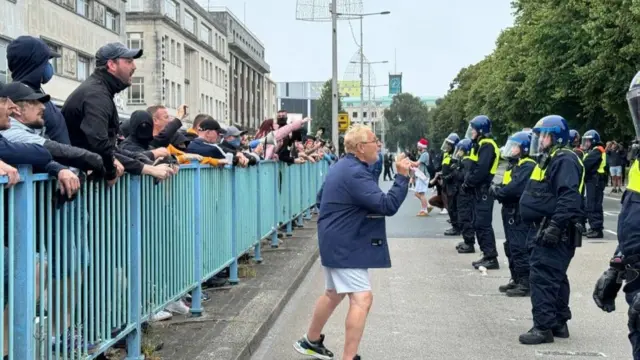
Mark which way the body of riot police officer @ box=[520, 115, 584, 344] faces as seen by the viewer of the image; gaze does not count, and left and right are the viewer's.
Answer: facing to the left of the viewer

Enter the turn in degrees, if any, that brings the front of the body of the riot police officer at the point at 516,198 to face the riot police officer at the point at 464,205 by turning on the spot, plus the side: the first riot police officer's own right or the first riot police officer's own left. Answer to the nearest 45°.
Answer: approximately 90° to the first riot police officer's own right

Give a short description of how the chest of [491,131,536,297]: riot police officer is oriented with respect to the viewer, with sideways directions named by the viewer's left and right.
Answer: facing to the left of the viewer

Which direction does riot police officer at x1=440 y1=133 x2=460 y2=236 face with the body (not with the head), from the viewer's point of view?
to the viewer's left

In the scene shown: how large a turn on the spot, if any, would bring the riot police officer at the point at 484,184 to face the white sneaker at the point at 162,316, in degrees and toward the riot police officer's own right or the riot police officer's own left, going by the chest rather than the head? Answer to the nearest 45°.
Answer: approximately 45° to the riot police officer's own left

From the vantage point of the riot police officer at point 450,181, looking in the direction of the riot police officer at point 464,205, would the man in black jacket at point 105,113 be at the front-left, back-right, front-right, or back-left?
front-right

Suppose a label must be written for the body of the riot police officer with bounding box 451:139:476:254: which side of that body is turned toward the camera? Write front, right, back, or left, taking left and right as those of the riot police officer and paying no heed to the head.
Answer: left

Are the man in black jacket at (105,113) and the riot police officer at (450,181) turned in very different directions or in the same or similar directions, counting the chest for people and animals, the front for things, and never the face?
very different directions

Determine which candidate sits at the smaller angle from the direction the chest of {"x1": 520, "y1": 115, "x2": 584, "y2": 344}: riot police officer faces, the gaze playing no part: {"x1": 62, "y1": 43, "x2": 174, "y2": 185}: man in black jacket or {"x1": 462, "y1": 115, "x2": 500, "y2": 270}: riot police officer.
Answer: the man in black jacket

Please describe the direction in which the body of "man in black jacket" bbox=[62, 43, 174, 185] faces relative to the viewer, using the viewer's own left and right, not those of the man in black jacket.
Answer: facing to the right of the viewer

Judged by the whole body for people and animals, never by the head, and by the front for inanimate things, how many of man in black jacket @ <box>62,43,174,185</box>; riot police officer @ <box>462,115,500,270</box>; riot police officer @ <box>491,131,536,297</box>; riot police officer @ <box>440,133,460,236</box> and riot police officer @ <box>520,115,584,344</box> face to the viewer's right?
1

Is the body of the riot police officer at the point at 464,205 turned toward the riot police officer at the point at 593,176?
no

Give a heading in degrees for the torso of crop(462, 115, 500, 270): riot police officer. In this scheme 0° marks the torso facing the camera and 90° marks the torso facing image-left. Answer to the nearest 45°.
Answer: approximately 90°

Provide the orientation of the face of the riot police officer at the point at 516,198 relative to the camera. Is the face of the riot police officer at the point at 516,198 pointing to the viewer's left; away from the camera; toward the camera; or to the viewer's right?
to the viewer's left

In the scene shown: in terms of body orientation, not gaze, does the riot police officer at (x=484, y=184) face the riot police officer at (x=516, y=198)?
no

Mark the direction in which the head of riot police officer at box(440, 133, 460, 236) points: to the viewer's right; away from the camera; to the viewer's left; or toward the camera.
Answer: to the viewer's left

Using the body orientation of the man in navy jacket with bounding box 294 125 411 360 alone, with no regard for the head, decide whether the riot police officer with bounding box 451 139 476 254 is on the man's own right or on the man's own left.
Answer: on the man's own left

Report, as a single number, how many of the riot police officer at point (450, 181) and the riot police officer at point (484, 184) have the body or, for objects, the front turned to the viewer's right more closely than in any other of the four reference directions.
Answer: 0
